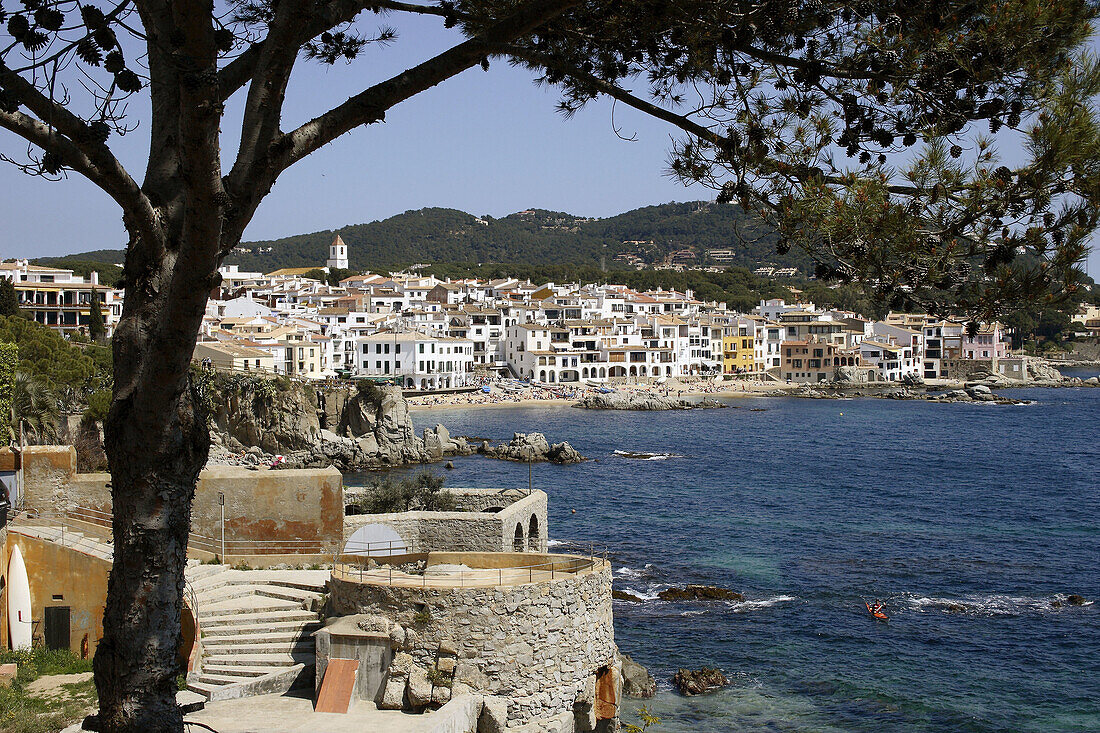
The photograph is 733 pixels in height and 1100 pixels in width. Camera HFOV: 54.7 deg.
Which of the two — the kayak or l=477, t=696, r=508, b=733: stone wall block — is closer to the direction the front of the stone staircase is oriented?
the stone wall block

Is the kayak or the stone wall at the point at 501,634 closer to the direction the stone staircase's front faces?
the stone wall

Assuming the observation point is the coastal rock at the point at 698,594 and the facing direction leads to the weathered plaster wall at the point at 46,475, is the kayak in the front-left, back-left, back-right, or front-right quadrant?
back-left

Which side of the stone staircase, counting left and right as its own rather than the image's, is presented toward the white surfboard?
right

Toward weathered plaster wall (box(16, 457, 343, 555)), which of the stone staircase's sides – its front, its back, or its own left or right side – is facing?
back

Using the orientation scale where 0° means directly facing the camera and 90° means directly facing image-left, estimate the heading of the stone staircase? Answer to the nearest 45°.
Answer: approximately 0°

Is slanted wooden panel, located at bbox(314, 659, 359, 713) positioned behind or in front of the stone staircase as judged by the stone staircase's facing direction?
in front

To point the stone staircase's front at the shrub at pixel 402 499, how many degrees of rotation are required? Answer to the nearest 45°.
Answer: approximately 180°

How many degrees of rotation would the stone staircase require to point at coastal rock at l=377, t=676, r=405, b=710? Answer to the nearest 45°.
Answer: approximately 45° to its left

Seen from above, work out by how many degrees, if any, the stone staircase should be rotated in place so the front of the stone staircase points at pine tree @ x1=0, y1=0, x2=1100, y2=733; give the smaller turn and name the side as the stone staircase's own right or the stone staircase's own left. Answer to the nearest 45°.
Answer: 0° — it already faces it

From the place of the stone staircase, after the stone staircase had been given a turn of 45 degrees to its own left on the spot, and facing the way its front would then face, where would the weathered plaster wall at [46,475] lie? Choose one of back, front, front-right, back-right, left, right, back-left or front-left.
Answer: back

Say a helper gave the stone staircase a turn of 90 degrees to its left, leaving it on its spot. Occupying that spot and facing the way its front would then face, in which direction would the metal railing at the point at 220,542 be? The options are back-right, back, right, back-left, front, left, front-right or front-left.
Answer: left
